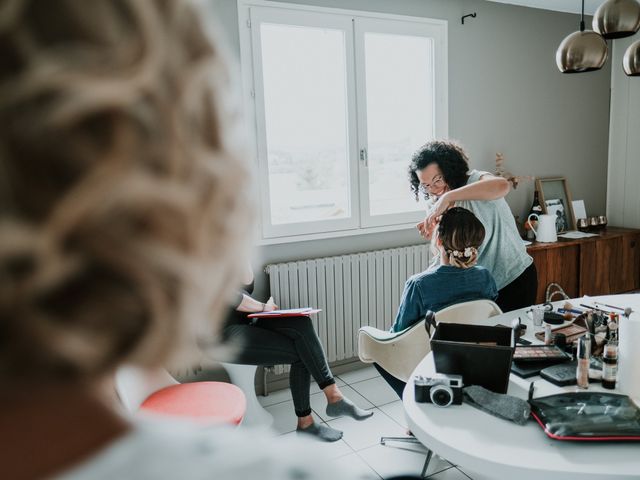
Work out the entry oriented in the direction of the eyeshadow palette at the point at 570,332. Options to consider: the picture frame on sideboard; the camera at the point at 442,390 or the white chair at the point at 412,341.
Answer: the picture frame on sideboard

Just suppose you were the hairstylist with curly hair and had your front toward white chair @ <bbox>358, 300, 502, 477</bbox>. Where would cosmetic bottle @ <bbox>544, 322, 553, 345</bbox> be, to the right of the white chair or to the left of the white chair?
left

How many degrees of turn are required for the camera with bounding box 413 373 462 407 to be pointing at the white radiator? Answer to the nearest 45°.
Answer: approximately 180°

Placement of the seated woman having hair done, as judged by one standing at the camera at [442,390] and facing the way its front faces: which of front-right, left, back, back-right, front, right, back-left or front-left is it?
back

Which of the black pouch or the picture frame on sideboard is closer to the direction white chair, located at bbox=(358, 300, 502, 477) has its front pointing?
the picture frame on sideboard

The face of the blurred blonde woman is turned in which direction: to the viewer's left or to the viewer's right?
to the viewer's right

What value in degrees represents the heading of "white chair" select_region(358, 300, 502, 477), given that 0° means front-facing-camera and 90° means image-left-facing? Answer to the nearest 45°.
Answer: approximately 135°

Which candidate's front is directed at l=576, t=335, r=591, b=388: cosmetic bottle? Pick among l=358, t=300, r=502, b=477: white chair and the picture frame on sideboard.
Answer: the picture frame on sideboard

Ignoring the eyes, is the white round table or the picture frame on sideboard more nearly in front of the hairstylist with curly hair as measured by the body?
the white round table

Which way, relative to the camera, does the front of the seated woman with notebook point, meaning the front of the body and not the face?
to the viewer's right
